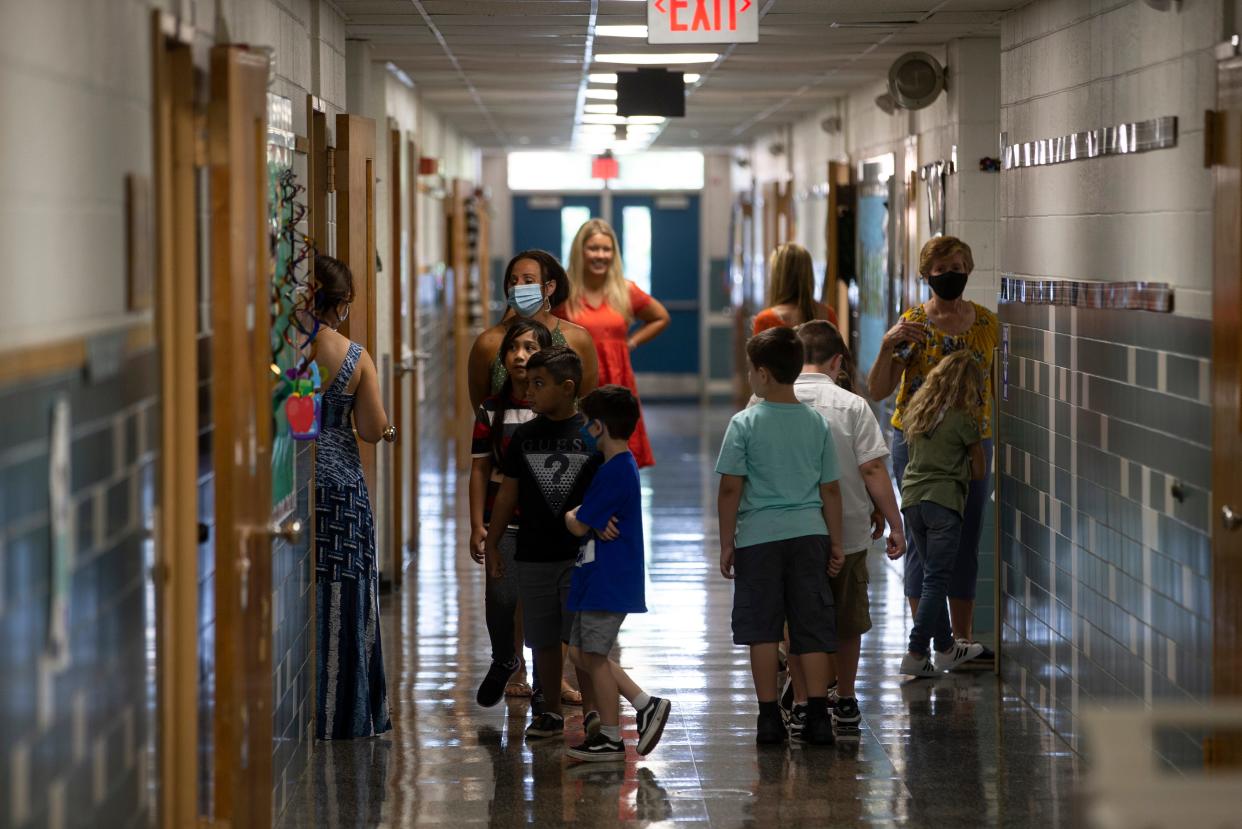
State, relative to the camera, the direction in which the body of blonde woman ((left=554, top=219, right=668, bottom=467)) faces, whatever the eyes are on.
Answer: toward the camera

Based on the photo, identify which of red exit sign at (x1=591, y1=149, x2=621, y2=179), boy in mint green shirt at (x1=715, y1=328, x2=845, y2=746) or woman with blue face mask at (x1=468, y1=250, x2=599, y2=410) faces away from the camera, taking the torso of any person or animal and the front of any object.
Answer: the boy in mint green shirt

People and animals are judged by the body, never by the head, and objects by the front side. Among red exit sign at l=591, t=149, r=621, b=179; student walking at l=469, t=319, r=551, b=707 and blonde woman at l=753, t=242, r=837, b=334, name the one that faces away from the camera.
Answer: the blonde woman

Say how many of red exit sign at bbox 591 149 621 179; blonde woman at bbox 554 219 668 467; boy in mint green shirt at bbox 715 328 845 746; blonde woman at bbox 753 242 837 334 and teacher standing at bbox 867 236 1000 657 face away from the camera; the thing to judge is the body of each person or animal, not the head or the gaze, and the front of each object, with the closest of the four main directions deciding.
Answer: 2

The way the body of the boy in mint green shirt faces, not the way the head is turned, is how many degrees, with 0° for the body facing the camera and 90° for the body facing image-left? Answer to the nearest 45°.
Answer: approximately 180°

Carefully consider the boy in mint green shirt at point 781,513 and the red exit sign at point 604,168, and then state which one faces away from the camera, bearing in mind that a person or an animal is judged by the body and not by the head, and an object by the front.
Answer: the boy in mint green shirt

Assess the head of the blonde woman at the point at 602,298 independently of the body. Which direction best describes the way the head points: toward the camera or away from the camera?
toward the camera

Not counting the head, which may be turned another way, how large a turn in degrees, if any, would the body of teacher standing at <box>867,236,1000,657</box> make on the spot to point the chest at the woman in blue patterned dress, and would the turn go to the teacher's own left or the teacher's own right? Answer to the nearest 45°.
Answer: approximately 45° to the teacher's own right

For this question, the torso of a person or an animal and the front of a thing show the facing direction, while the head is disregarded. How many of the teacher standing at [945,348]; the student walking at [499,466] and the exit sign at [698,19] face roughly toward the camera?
3

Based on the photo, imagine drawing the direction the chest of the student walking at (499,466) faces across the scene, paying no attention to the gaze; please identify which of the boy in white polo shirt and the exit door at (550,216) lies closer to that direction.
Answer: the boy in white polo shirt

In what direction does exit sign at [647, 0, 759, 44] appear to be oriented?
toward the camera

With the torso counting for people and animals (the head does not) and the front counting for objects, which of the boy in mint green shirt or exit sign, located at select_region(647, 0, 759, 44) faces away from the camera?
the boy in mint green shirt

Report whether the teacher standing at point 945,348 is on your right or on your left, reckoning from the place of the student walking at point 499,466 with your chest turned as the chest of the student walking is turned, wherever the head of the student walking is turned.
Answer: on your left

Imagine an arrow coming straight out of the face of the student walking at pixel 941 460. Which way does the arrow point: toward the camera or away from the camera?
away from the camera
